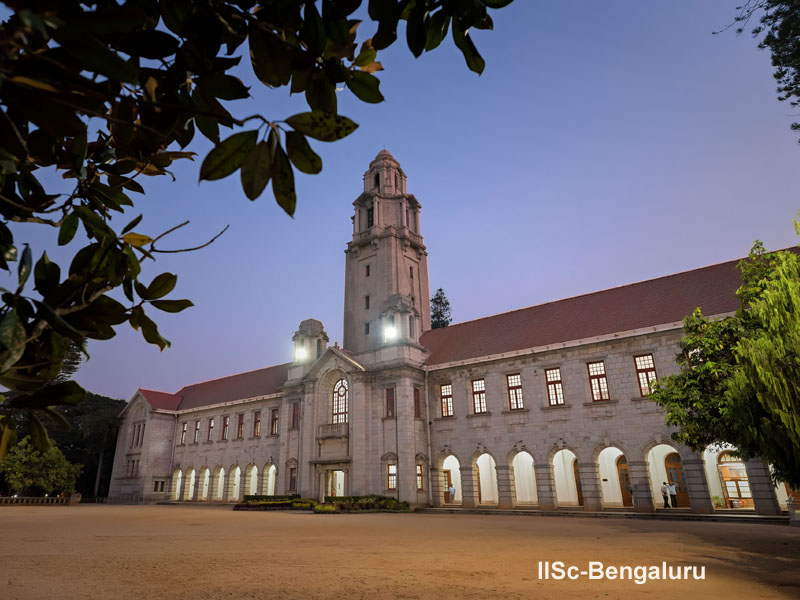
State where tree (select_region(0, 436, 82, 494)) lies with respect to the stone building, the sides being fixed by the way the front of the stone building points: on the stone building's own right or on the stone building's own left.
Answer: on the stone building's own right

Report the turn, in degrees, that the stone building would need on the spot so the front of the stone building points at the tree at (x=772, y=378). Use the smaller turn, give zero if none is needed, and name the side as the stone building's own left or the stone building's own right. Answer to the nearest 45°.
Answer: approximately 45° to the stone building's own left

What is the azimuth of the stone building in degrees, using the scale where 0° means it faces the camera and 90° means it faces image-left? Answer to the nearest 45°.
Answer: approximately 45°
